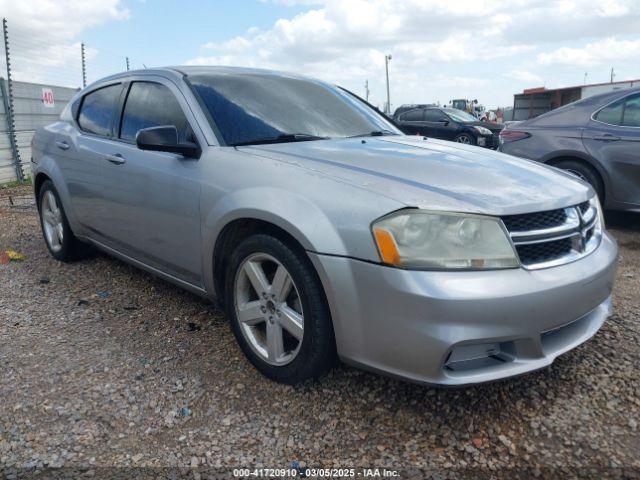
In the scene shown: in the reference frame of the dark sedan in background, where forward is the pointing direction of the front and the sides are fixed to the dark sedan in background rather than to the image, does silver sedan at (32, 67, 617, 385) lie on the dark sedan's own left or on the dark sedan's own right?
on the dark sedan's own right

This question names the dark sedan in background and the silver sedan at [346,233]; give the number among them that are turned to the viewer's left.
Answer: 0

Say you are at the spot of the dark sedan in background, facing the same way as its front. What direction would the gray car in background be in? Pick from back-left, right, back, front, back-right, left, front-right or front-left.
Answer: front-right

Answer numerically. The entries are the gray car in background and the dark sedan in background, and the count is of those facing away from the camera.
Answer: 0

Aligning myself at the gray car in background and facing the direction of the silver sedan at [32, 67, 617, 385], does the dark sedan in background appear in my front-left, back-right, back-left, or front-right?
back-right

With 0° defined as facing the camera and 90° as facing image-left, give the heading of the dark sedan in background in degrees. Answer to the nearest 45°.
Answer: approximately 315°

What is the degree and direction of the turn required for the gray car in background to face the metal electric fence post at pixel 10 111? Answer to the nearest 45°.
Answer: approximately 180°

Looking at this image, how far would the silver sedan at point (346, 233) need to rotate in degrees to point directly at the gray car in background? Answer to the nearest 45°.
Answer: approximately 90° to its left

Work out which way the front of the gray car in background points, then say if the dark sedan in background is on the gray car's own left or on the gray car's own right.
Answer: on the gray car's own left

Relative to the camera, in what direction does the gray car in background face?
facing to the right of the viewer

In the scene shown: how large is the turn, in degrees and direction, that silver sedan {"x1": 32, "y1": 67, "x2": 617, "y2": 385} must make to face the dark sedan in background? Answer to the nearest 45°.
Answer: approximately 135° to its left
